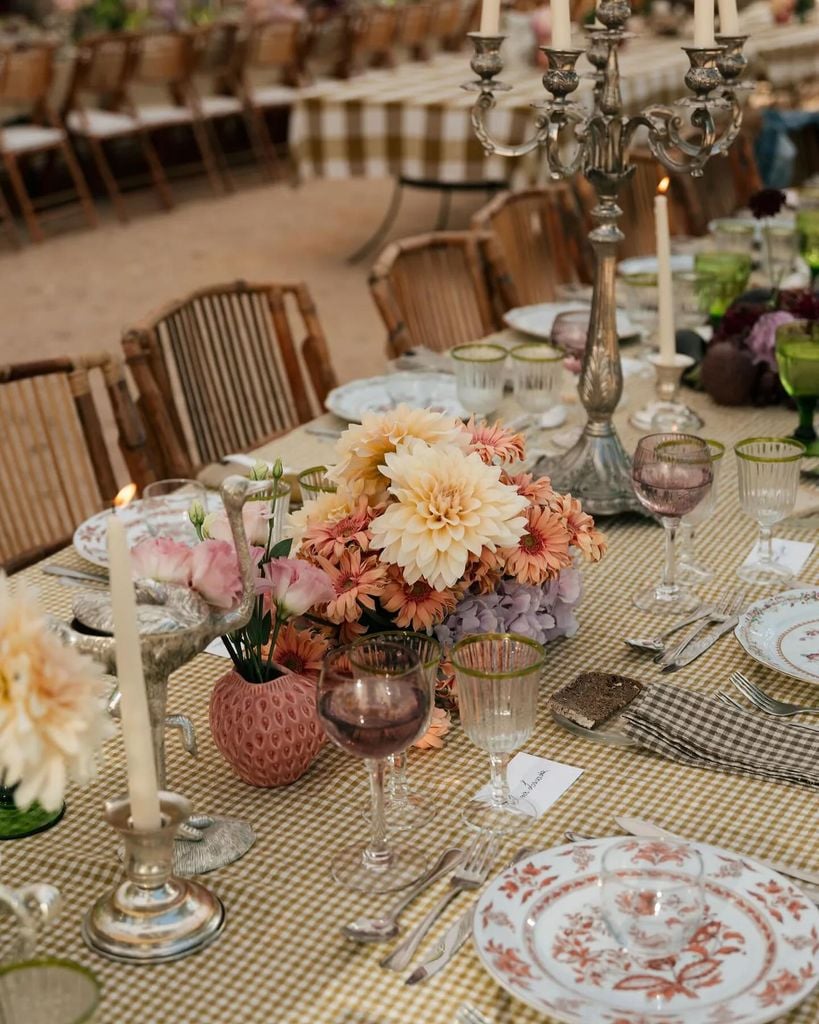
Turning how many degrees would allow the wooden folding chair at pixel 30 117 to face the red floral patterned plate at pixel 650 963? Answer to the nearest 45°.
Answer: approximately 45° to its right

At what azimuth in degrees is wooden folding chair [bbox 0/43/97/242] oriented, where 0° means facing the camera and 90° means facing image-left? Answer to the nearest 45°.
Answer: approximately 315°

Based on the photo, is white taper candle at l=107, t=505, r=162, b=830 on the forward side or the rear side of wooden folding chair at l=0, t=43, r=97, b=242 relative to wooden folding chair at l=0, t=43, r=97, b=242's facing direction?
on the forward side

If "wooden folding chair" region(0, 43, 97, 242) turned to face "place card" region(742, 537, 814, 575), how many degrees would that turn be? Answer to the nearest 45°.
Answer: approximately 45° to its right

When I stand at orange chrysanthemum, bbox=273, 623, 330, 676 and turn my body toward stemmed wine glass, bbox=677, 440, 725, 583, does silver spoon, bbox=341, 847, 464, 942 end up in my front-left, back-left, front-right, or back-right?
back-right

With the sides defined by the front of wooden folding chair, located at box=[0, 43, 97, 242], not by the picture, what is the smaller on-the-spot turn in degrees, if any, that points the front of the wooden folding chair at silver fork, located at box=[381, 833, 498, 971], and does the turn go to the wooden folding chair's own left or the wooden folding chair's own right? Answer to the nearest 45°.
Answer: approximately 45° to the wooden folding chair's own right

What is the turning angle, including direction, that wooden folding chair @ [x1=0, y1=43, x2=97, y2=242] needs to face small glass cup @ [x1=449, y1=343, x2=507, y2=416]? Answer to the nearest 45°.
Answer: approximately 45° to its right

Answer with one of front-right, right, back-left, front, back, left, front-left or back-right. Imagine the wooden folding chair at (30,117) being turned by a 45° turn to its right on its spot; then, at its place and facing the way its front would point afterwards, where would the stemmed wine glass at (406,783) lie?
front

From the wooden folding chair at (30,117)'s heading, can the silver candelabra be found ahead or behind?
ahead

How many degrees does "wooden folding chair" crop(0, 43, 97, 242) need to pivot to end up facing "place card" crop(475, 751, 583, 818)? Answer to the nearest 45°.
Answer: approximately 45° to its right
